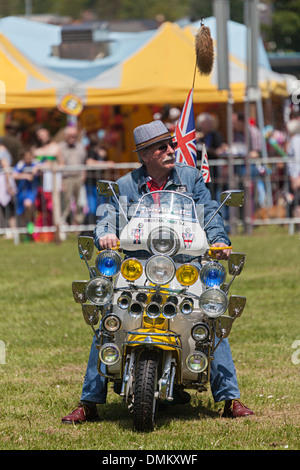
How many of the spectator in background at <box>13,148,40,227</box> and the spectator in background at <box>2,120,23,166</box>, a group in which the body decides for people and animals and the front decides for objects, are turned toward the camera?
2

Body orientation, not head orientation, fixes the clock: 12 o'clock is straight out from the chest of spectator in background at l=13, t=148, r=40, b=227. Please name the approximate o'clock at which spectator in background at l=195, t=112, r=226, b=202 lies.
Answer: spectator in background at l=195, t=112, r=226, b=202 is roughly at 9 o'clock from spectator in background at l=13, t=148, r=40, b=227.

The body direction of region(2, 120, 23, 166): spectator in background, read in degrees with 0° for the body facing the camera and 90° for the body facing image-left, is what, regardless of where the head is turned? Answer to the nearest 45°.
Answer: approximately 0°

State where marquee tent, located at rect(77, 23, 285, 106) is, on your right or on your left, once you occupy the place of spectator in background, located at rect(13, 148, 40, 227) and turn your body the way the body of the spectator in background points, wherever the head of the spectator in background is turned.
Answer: on your left
